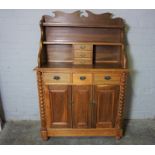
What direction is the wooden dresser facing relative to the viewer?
toward the camera
